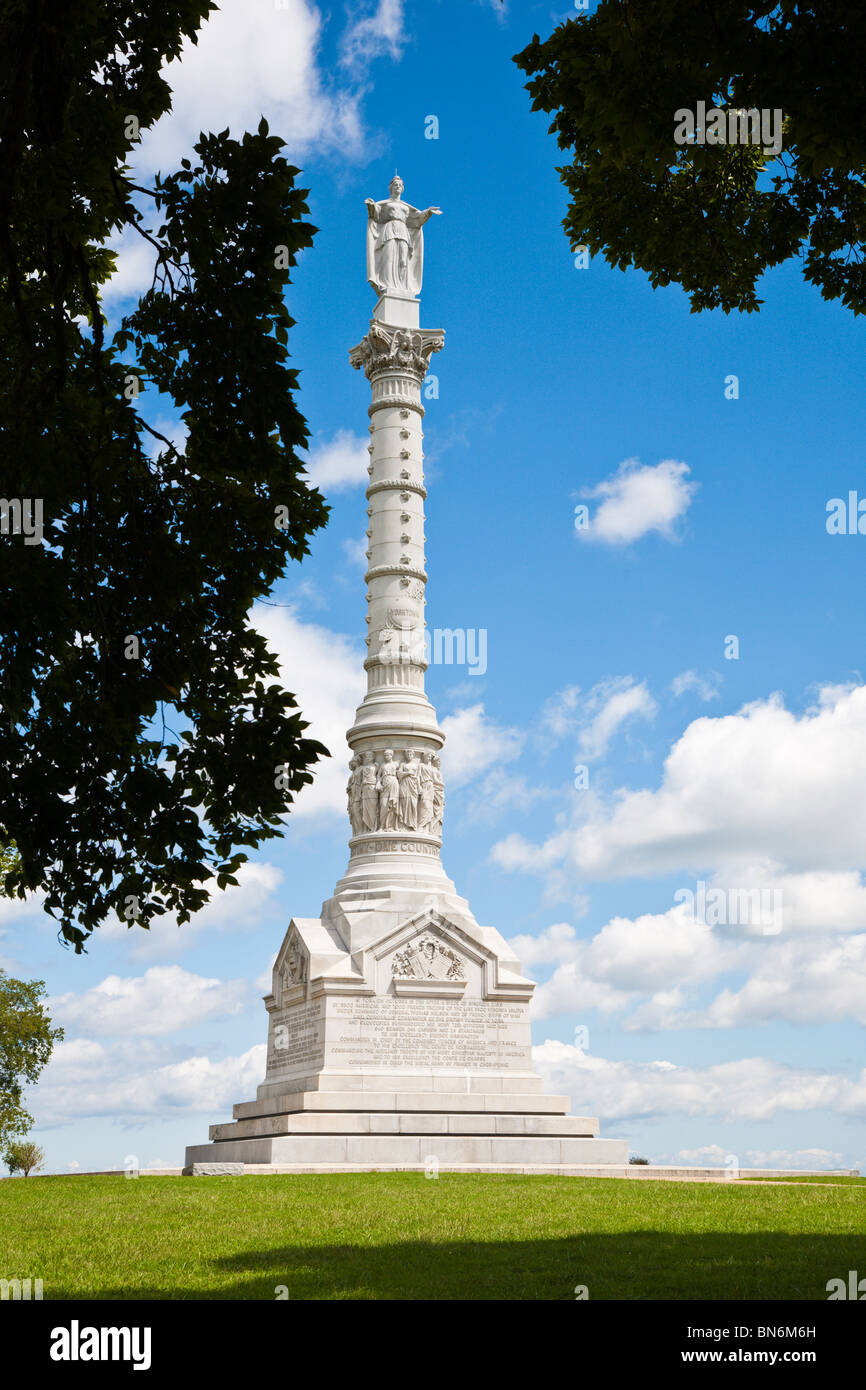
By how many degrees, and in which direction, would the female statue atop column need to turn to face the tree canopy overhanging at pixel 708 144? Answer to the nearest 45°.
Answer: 0° — it already faces it

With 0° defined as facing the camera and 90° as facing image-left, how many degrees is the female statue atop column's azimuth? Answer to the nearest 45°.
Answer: approximately 0°
